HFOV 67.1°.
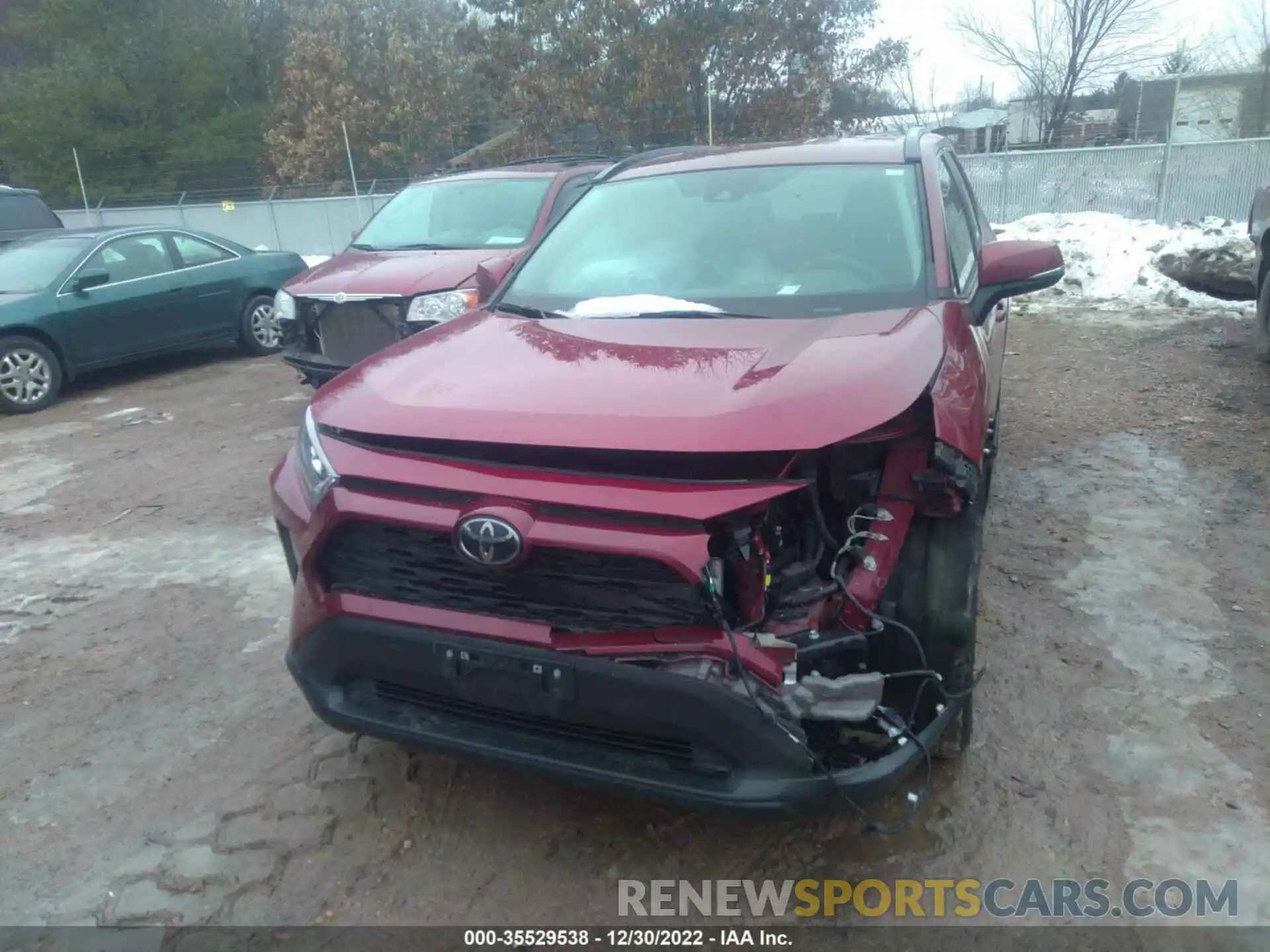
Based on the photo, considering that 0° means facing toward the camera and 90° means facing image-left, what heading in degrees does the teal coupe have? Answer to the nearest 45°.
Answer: approximately 45°

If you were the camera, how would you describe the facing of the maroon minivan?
facing the viewer and to the left of the viewer

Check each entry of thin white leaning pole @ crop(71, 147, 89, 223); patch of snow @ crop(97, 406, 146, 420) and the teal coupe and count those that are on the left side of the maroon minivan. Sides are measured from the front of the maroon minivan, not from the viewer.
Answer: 0

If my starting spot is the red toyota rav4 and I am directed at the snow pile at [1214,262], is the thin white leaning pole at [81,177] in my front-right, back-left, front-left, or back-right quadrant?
front-left

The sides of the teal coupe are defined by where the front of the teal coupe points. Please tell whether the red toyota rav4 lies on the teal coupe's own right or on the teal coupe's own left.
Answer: on the teal coupe's own left

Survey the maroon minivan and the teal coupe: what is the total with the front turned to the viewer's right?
0

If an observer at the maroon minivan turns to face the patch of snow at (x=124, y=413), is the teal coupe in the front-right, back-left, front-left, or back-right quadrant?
front-right

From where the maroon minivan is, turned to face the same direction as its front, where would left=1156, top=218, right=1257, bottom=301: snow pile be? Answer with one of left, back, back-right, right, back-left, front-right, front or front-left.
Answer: back-left

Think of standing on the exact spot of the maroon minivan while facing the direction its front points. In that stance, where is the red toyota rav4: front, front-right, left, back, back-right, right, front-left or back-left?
front-left

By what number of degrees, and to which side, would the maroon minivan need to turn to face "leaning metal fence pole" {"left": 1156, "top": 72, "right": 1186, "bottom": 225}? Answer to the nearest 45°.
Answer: approximately 180°

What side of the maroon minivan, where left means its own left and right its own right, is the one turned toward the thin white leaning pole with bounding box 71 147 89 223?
right
